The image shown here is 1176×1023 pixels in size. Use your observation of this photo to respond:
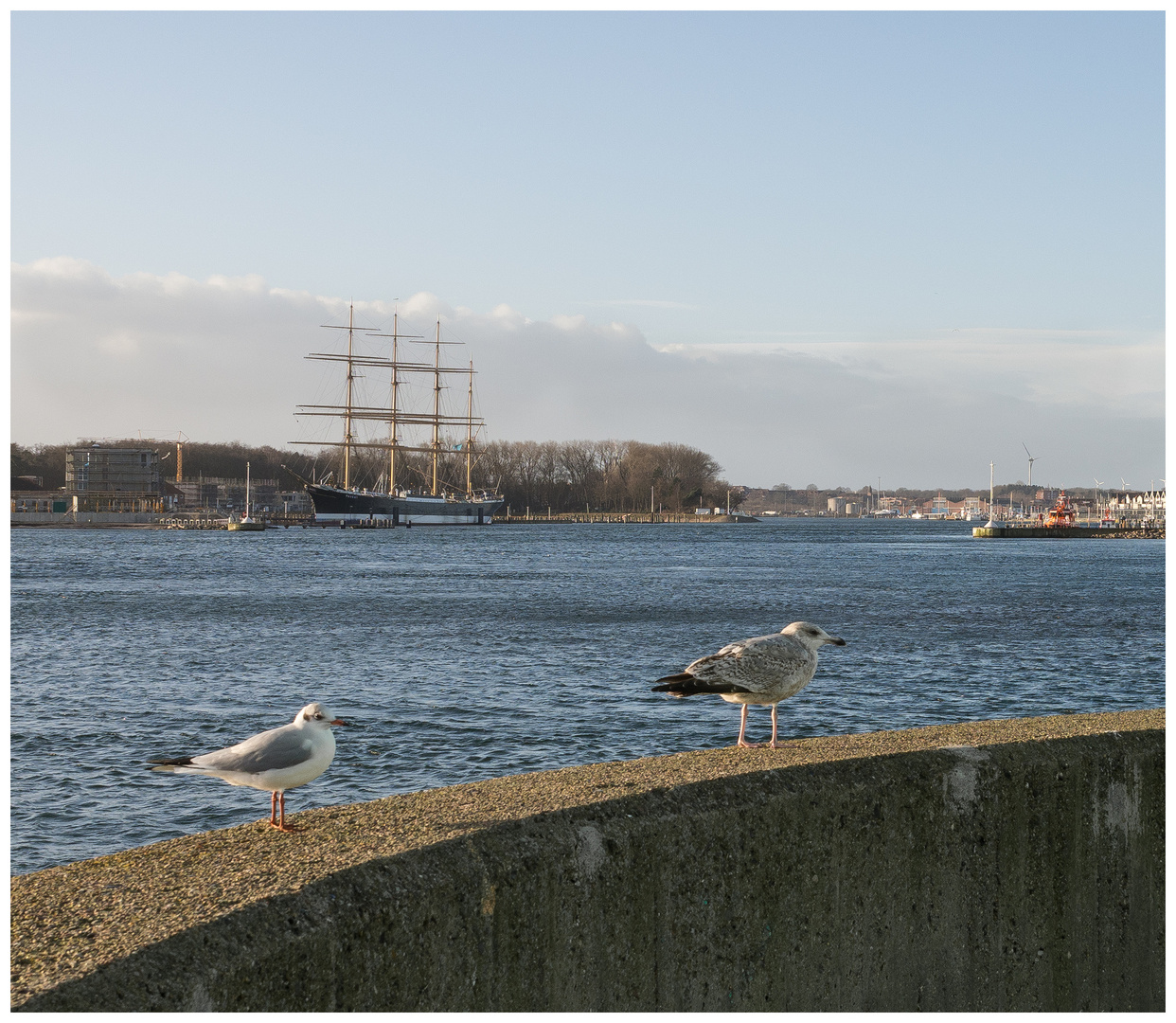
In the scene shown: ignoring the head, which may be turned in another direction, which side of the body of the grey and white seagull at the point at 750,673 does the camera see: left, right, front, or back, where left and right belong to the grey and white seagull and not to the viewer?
right

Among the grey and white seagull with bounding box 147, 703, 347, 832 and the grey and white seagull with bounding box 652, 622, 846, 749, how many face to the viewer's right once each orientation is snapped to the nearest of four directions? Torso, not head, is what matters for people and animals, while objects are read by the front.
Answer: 2

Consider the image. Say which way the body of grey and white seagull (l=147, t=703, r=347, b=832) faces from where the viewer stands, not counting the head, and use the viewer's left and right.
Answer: facing to the right of the viewer

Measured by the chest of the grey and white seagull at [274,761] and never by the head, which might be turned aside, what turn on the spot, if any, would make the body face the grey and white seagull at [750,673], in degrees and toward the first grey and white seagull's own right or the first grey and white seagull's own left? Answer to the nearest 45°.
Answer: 0° — it already faces it

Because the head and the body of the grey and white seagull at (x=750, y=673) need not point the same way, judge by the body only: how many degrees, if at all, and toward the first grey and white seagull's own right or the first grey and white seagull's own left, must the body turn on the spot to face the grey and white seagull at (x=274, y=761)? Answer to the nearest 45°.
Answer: approximately 135° to the first grey and white seagull's own right
